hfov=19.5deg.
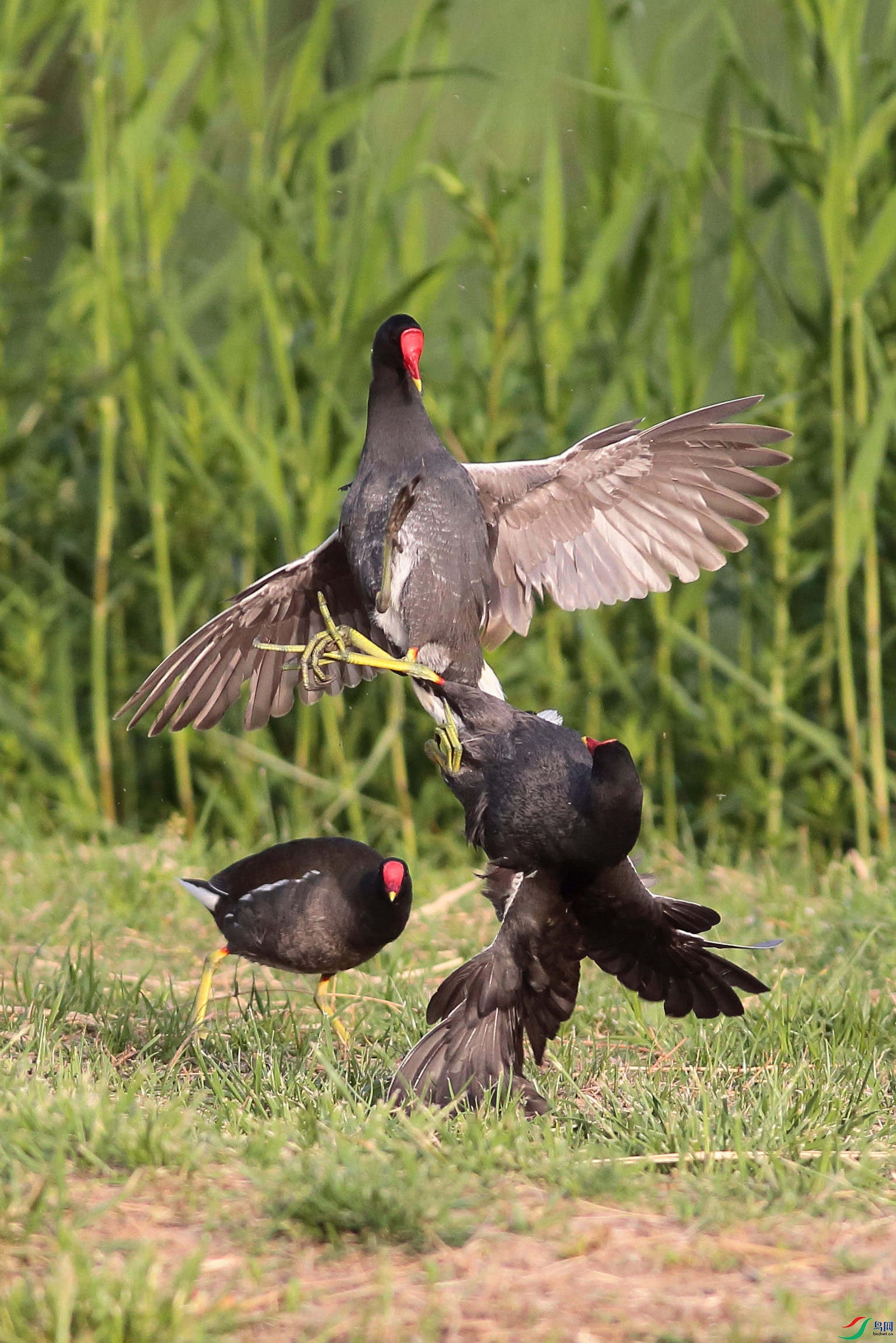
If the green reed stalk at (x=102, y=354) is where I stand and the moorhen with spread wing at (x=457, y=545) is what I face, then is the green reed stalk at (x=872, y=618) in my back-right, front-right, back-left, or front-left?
front-left

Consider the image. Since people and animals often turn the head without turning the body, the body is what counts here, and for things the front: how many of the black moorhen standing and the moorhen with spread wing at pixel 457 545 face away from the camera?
0

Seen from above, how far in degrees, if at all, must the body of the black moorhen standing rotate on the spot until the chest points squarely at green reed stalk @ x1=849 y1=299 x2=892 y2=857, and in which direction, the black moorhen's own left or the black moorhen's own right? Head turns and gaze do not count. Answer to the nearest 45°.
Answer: approximately 90° to the black moorhen's own left

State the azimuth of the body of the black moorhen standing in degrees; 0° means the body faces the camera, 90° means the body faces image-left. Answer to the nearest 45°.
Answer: approximately 315°

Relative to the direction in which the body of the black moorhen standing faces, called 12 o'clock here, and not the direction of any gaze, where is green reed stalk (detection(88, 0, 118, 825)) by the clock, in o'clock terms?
The green reed stalk is roughly at 7 o'clock from the black moorhen standing.
